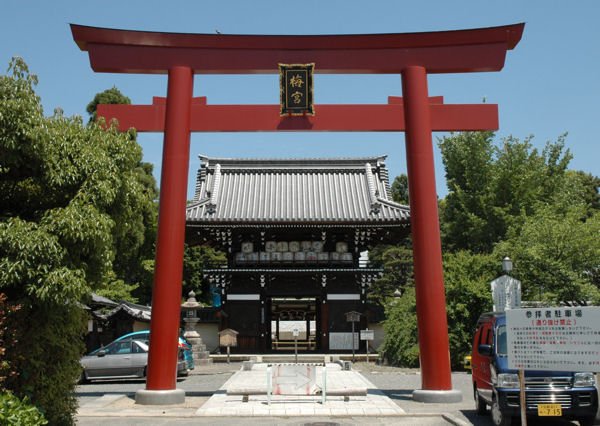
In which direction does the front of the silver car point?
to the viewer's left

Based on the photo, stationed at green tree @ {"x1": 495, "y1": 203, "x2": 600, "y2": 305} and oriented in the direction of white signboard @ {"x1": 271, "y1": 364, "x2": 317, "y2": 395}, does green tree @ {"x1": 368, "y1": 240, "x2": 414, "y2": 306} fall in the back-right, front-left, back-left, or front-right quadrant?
back-right

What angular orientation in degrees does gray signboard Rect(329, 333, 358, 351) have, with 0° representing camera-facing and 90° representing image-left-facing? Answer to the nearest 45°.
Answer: approximately 0°

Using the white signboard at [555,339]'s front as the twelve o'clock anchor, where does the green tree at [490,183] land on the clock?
The green tree is roughly at 6 o'clock from the white signboard.

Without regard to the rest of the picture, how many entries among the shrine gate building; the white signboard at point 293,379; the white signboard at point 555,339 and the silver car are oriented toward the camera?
3

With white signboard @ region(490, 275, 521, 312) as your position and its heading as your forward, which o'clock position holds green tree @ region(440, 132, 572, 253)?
The green tree is roughly at 6 o'clock from the white signboard.

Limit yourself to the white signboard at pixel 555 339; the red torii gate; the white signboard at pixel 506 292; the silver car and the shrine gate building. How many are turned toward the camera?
4

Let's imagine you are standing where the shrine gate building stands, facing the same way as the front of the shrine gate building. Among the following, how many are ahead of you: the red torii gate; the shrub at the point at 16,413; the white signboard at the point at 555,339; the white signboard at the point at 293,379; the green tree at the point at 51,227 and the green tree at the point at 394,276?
5

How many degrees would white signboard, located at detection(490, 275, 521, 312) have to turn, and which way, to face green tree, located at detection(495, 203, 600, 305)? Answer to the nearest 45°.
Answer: approximately 135° to its left

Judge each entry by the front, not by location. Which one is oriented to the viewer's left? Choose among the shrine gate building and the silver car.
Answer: the silver car
